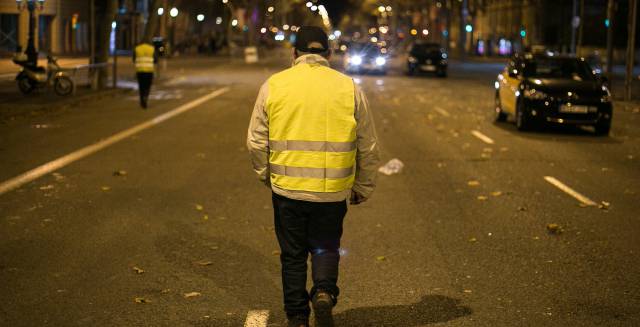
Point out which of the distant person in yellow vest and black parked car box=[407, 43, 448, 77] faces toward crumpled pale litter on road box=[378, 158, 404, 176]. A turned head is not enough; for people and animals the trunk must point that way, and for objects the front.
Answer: the black parked car

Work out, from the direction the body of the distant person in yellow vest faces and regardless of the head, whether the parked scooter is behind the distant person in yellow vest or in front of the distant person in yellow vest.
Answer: in front

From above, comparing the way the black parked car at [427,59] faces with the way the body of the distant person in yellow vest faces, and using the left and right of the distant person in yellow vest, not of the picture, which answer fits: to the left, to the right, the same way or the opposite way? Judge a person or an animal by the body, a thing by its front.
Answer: the opposite way

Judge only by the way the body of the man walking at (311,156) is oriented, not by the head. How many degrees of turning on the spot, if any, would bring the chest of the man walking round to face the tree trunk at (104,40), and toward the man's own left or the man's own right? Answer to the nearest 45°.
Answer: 0° — they already face it

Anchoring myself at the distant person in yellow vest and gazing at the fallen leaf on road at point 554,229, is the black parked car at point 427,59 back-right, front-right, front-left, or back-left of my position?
back-left

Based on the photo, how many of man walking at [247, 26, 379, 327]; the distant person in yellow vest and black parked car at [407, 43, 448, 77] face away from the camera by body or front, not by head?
2

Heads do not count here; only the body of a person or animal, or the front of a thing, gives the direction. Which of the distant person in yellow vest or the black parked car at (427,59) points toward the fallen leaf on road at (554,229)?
the black parked car

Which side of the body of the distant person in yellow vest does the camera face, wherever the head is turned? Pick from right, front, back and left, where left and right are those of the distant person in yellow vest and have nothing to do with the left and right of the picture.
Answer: back

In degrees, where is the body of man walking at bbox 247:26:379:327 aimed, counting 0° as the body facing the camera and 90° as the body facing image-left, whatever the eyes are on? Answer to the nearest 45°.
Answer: approximately 180°

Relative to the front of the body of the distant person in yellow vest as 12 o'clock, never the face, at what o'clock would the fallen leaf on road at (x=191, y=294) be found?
The fallen leaf on road is roughly at 6 o'clock from the distant person in yellow vest.
